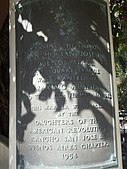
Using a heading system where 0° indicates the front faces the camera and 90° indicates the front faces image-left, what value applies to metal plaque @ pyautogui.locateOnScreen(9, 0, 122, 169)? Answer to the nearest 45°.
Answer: approximately 0°
